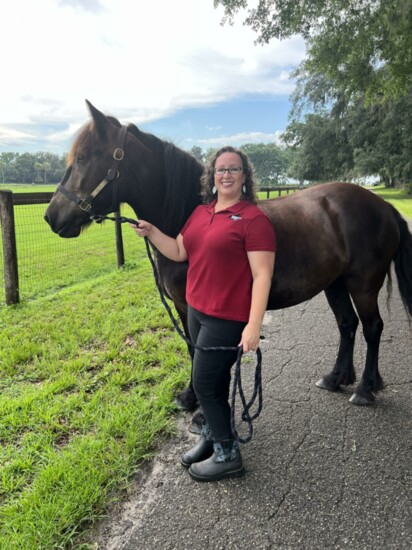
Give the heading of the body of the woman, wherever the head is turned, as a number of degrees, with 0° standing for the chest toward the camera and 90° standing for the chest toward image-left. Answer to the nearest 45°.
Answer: approximately 45°

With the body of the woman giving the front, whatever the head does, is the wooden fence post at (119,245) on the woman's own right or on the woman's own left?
on the woman's own right

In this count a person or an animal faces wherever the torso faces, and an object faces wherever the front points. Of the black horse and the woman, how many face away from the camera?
0

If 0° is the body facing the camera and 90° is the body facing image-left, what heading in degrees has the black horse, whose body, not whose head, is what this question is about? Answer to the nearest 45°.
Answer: approximately 90°

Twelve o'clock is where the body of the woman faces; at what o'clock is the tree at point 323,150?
The tree is roughly at 5 o'clock from the woman.

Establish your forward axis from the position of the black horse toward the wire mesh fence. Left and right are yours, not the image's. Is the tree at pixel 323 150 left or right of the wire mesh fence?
right
